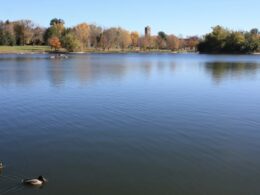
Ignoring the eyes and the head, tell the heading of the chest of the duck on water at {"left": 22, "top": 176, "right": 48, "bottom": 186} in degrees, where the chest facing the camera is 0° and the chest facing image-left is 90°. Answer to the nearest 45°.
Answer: approximately 270°
